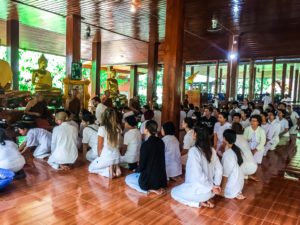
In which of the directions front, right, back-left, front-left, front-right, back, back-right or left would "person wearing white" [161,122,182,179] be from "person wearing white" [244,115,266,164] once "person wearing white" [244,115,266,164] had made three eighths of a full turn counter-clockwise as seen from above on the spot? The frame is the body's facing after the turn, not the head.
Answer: back-right

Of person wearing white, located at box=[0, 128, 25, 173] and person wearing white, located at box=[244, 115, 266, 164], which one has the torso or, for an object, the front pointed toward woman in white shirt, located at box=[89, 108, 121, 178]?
person wearing white, located at box=[244, 115, 266, 164]

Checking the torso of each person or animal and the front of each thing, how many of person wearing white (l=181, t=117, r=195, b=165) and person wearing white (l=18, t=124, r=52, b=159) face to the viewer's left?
2

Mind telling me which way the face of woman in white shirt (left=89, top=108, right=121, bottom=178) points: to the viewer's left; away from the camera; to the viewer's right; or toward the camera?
away from the camera

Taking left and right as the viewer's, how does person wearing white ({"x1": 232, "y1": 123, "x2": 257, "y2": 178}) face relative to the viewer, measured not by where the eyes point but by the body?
facing away from the viewer and to the left of the viewer

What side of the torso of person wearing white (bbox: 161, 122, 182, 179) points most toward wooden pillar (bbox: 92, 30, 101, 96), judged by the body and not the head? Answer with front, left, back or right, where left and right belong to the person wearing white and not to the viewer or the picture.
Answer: front

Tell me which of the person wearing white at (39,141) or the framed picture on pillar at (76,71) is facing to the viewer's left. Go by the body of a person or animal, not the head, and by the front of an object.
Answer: the person wearing white

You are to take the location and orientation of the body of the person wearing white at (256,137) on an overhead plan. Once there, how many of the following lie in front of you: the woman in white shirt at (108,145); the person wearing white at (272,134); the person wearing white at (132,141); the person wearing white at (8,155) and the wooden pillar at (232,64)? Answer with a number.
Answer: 3

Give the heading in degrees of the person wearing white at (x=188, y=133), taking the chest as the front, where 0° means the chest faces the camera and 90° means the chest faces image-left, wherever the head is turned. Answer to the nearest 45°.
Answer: approximately 90°

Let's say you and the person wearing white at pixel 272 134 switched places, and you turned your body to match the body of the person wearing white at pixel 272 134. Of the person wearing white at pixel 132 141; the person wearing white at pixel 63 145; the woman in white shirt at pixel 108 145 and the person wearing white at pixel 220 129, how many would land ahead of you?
4

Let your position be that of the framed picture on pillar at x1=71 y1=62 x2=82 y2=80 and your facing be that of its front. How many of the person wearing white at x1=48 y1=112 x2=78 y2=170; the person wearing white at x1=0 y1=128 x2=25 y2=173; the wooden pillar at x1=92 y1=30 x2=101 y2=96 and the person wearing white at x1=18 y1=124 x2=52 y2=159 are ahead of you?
3

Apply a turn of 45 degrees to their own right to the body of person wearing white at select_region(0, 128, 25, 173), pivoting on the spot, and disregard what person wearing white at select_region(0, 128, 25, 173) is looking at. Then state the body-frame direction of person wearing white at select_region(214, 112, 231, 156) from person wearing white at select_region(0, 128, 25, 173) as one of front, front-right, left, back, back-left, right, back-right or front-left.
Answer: right

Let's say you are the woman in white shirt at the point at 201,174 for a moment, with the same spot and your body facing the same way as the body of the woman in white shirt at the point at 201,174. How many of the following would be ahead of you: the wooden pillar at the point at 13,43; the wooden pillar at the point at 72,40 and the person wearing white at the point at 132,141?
3

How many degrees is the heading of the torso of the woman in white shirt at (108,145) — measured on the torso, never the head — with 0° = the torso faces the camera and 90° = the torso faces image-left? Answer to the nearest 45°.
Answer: approximately 135°

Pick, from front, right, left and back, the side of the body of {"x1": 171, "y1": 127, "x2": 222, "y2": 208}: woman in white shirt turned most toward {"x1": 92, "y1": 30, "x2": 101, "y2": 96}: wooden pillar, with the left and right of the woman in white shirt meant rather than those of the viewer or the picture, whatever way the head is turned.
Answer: front

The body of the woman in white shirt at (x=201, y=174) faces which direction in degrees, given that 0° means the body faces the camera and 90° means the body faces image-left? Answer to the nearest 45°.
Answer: approximately 135°

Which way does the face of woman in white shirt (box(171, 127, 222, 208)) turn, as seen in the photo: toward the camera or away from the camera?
away from the camera

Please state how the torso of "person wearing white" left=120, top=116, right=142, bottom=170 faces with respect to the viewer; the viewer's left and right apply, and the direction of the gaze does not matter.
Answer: facing away from the viewer and to the left of the viewer

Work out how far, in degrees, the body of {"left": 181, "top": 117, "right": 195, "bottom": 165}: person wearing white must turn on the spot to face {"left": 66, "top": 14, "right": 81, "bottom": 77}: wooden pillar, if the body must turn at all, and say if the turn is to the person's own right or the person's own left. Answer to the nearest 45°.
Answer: approximately 45° to the person's own right
